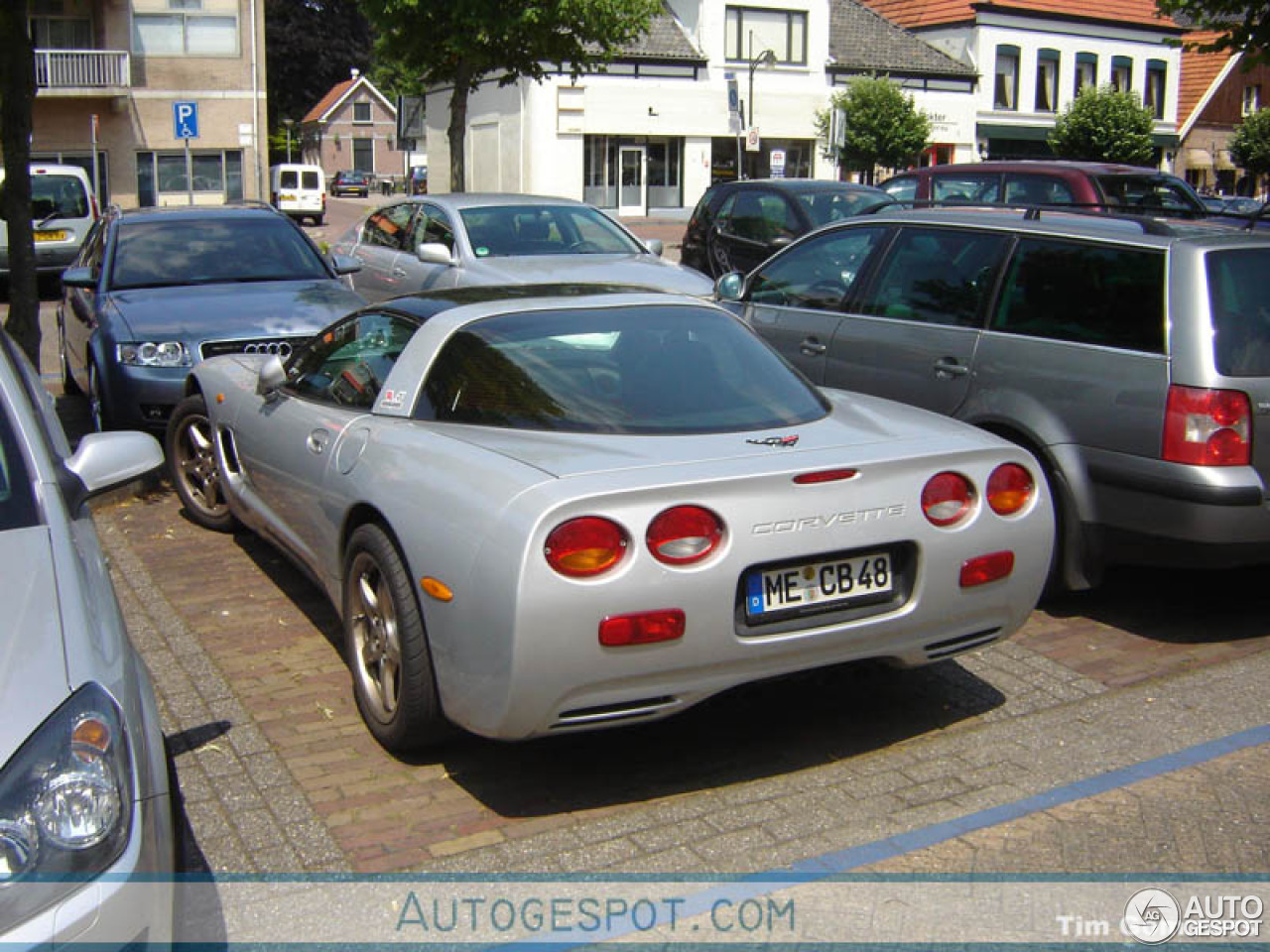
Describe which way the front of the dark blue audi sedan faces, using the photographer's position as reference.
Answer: facing the viewer and to the right of the viewer

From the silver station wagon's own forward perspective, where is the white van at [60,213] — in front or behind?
in front

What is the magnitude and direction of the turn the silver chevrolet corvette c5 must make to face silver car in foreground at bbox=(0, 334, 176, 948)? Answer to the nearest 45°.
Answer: approximately 90° to its left

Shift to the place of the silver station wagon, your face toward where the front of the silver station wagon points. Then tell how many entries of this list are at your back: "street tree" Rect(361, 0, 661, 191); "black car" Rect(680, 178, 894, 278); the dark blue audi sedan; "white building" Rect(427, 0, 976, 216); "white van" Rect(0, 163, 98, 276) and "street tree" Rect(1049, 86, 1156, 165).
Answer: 0

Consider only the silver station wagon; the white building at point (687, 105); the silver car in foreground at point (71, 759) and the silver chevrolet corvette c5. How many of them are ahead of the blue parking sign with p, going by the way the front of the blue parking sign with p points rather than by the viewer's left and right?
3

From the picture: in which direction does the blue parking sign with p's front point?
toward the camera

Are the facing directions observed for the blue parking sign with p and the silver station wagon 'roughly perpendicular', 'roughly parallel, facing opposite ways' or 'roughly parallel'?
roughly parallel, facing opposite ways

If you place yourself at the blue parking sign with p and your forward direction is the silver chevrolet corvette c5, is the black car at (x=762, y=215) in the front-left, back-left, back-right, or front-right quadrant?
front-left

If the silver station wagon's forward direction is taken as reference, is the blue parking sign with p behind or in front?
in front

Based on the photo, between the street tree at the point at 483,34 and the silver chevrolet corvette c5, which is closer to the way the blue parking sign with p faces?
the silver chevrolet corvette c5

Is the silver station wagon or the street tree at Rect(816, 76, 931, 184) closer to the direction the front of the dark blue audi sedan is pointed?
the silver station wagon
